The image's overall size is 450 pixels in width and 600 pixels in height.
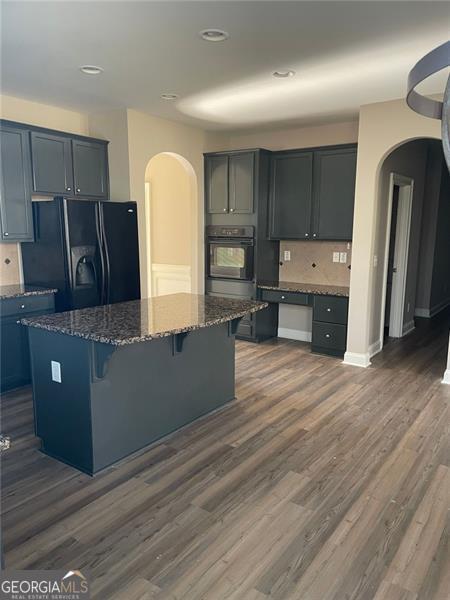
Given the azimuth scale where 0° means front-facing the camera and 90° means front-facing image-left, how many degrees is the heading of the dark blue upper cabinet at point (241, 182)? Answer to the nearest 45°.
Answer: approximately 45°

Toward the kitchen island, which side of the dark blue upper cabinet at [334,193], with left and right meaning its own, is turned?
front

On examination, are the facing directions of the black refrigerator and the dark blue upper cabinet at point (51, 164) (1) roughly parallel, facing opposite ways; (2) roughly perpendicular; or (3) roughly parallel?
roughly parallel

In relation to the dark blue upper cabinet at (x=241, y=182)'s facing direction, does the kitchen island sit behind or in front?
in front

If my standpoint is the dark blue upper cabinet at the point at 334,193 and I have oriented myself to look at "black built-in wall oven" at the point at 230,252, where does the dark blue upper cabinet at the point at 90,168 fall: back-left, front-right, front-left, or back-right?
front-left

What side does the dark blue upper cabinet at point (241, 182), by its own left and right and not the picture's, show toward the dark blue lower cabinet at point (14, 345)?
front

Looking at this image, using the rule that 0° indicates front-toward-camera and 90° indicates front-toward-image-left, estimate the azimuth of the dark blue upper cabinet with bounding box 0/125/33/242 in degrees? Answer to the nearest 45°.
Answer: approximately 315°

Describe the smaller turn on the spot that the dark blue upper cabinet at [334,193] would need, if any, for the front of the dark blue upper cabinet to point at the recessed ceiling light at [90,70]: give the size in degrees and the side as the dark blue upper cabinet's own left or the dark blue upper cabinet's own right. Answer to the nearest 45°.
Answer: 0° — it already faces it

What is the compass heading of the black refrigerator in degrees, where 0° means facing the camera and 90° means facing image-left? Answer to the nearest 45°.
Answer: approximately 315°

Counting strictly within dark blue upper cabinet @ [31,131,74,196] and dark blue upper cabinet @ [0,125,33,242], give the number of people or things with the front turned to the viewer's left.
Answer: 0

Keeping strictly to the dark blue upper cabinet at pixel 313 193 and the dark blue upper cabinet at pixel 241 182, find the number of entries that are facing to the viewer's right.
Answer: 0

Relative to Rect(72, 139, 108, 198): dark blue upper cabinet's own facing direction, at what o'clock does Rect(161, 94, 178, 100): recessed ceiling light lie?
The recessed ceiling light is roughly at 12 o'clock from the dark blue upper cabinet.

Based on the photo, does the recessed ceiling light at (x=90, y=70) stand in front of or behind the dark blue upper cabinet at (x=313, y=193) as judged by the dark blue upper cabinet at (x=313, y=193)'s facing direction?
in front

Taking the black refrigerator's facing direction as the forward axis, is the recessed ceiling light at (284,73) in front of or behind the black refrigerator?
in front

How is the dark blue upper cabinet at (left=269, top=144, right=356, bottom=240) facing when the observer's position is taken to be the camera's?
facing the viewer and to the left of the viewer

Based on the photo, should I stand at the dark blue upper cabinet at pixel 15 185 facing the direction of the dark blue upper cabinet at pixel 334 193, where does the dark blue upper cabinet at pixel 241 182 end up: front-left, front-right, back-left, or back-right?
front-left

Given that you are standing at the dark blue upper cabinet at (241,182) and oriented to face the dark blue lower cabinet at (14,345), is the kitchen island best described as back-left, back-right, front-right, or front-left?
front-left
